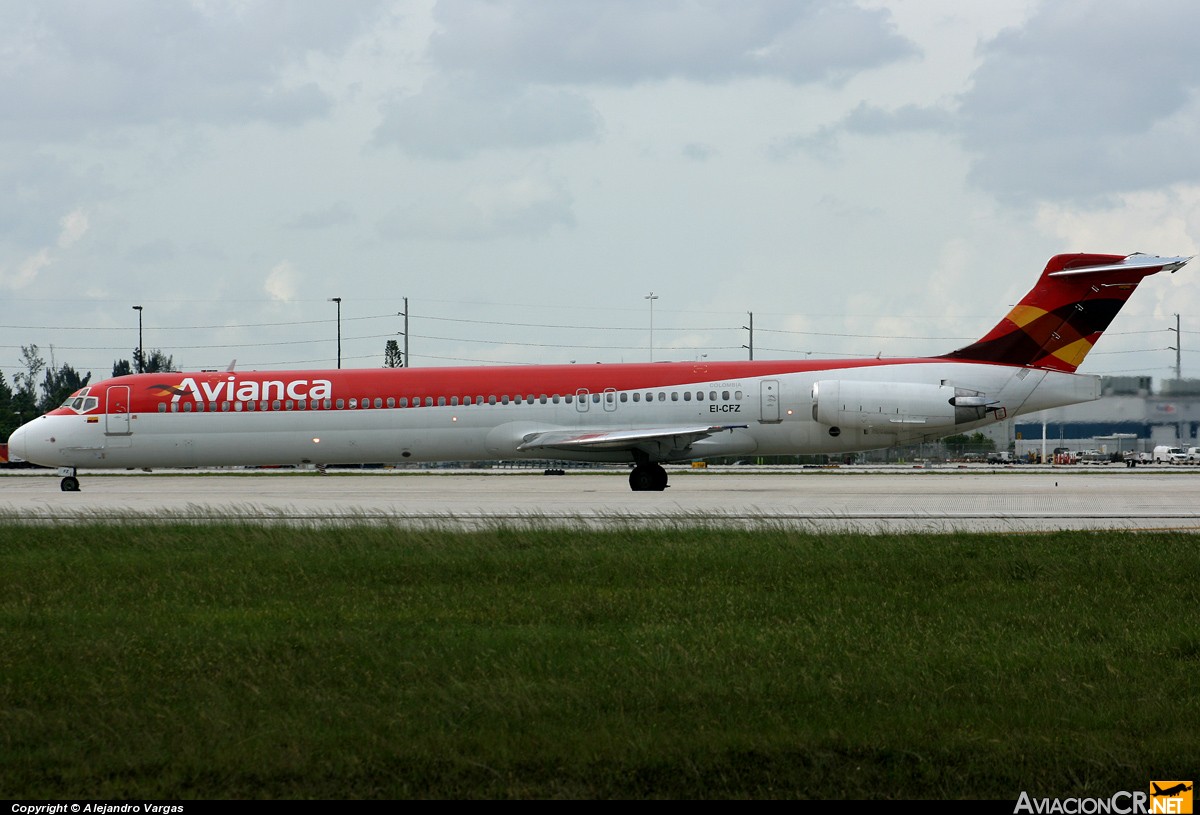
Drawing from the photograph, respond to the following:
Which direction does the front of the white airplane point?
to the viewer's left
